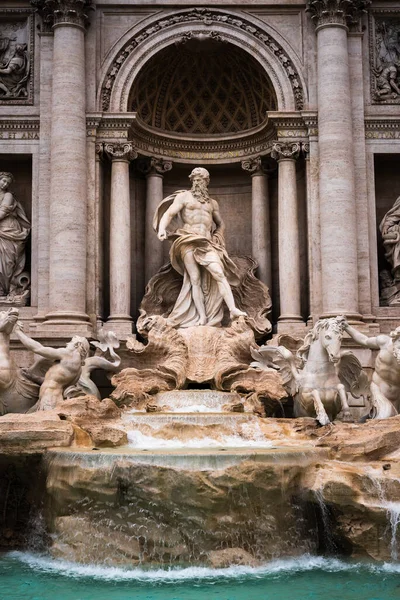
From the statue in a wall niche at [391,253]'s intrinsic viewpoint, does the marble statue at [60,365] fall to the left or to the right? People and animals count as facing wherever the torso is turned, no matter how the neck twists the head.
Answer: on its right

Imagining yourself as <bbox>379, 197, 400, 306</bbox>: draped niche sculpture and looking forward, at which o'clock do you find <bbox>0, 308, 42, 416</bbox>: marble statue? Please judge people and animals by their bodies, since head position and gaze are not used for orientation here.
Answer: The marble statue is roughly at 2 o'clock from the draped niche sculpture.

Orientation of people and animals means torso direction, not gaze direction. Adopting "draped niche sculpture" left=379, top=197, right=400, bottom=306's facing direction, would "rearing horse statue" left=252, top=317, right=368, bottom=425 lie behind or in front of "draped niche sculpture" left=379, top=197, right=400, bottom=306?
in front

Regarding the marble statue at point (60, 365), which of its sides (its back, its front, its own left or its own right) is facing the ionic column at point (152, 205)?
back

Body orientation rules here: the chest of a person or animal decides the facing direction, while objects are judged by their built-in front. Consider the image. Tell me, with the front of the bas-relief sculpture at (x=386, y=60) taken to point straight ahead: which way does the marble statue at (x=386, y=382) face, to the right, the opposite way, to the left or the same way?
the same way

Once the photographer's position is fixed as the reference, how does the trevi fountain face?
facing the viewer

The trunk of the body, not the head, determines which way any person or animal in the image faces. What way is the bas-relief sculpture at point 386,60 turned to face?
toward the camera

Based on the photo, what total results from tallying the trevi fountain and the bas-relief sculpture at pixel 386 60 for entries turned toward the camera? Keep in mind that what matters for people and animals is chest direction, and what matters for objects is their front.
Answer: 2

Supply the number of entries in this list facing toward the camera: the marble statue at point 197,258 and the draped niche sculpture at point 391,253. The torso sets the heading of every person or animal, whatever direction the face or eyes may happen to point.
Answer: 2

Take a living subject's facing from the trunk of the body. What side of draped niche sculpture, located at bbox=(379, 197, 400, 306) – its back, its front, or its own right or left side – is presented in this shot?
front

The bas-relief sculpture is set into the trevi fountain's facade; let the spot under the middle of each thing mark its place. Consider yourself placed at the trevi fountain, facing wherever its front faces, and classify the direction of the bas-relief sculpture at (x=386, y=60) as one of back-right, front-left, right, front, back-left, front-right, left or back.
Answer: left

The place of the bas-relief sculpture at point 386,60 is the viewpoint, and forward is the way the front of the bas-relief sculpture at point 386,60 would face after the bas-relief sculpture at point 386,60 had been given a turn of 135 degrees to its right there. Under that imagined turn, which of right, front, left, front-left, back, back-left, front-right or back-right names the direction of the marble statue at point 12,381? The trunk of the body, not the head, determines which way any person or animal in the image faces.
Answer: left
